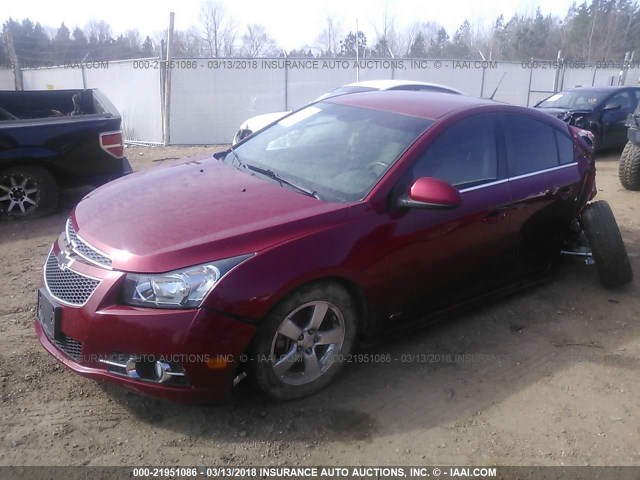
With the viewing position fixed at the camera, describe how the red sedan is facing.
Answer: facing the viewer and to the left of the viewer

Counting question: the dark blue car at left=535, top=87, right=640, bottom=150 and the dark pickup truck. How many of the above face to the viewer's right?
0

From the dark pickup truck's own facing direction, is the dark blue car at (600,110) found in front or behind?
behind

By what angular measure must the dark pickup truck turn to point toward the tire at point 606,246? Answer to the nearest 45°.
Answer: approximately 135° to its left

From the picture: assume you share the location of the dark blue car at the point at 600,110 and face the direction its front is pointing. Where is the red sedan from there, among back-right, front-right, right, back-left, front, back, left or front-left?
front-left

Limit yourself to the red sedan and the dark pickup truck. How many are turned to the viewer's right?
0

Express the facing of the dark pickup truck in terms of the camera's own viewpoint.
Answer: facing to the left of the viewer

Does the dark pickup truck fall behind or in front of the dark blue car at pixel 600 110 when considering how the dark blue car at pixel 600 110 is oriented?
in front

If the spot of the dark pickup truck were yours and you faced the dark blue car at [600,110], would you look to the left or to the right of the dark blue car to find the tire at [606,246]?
right
